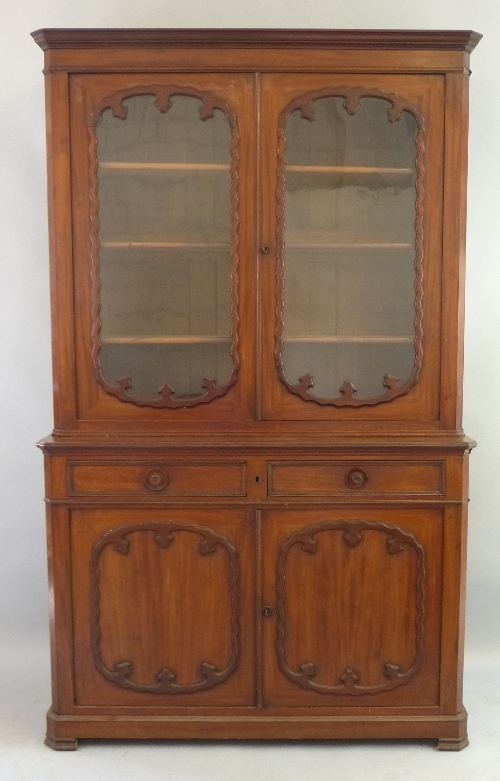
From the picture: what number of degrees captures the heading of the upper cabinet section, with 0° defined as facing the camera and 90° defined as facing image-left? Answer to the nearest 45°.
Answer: approximately 0°
